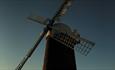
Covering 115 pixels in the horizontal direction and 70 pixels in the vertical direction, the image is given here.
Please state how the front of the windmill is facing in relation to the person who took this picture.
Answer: facing the viewer and to the left of the viewer
